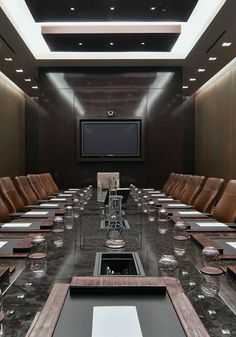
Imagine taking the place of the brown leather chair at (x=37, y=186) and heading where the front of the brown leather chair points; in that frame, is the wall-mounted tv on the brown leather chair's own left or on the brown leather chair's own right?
on the brown leather chair's own left

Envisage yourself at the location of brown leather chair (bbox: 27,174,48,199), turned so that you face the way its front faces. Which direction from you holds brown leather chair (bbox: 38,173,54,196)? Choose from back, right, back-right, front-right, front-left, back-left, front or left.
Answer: left

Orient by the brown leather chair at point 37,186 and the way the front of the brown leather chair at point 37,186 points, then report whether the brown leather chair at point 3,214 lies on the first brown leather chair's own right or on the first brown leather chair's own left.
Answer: on the first brown leather chair's own right

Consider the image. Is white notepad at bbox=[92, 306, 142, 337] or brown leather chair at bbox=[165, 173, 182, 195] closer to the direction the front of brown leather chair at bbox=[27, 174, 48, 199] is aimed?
the brown leather chair

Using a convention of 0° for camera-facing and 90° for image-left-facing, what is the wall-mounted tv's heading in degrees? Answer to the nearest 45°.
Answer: approximately 0°

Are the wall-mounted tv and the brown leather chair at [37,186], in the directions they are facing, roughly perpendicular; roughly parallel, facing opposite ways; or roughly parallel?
roughly perpendicular

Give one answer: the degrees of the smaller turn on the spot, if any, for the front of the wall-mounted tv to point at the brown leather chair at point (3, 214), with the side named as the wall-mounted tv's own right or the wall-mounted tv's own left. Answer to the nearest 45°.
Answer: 0° — it already faces it

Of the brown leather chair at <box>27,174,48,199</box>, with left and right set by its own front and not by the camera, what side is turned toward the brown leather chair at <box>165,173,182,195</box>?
front

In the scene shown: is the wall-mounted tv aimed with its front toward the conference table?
yes

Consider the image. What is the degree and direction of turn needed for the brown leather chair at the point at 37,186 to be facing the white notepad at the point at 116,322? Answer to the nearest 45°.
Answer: approximately 90° to its right

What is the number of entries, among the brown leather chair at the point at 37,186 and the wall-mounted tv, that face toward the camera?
1

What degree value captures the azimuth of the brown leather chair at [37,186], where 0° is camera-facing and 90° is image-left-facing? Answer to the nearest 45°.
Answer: approximately 270°
